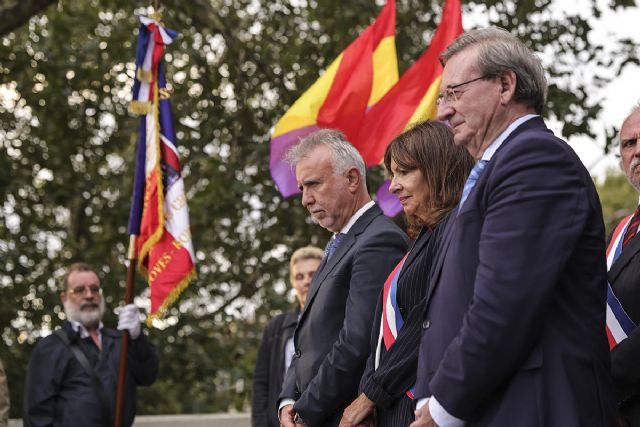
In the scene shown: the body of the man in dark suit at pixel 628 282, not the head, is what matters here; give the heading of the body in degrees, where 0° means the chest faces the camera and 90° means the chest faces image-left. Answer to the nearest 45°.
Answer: approximately 45°

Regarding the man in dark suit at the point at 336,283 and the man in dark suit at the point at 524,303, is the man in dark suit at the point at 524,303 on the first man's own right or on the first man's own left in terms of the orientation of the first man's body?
on the first man's own left

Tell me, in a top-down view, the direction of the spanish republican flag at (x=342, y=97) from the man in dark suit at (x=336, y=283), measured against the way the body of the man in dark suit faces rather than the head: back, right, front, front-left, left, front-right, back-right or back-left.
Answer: back-right
